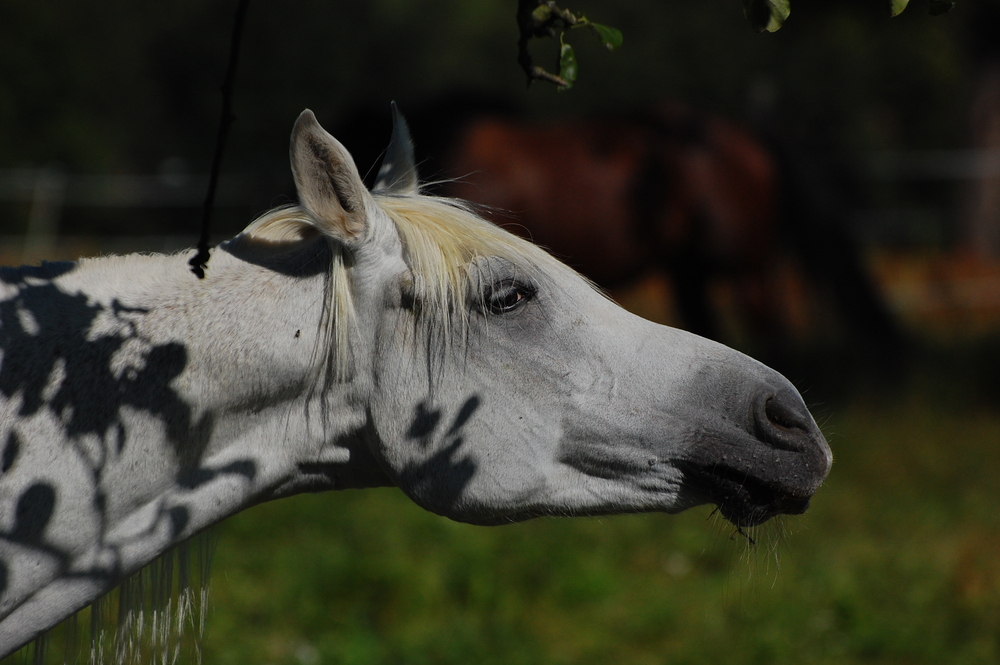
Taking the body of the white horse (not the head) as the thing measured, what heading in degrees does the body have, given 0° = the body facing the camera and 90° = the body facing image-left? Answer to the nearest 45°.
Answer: approximately 270°

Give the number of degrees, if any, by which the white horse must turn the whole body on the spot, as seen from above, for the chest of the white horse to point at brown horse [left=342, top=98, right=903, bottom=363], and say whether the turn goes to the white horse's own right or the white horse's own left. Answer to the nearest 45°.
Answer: approximately 90° to the white horse's own left
